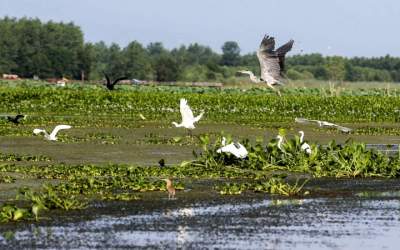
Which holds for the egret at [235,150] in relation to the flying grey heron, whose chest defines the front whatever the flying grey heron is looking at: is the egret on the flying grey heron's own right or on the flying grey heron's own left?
on the flying grey heron's own left

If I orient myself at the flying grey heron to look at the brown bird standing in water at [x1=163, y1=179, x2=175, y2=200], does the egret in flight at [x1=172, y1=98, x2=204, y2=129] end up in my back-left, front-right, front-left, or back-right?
front-right

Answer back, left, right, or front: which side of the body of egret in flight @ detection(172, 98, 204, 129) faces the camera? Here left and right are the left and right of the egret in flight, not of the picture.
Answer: left

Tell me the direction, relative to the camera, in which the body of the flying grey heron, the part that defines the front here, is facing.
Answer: to the viewer's left

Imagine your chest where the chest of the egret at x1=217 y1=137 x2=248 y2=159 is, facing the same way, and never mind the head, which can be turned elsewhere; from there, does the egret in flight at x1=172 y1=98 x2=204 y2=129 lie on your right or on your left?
on your right

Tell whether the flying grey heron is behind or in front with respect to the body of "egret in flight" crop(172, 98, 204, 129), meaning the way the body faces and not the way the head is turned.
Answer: behind

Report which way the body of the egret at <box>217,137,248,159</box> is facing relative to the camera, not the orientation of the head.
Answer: to the viewer's left
